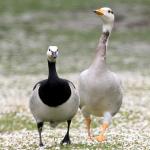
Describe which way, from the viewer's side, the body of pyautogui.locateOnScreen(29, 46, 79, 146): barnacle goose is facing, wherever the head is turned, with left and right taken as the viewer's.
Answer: facing the viewer

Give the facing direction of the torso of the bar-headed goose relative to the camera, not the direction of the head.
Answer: toward the camera

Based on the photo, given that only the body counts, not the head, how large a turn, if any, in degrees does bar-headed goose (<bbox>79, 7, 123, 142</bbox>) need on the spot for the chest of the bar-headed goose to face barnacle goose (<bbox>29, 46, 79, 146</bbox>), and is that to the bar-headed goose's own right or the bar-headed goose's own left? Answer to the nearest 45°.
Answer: approximately 45° to the bar-headed goose's own right

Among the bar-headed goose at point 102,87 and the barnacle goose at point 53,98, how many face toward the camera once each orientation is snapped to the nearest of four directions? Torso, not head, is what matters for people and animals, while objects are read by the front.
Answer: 2

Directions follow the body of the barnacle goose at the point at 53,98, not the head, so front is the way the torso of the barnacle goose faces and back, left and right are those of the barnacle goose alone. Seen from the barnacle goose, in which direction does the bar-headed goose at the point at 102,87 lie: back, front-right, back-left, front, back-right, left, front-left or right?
back-left

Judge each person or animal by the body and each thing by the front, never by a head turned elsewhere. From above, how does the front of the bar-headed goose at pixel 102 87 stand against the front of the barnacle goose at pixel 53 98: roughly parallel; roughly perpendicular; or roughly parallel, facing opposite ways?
roughly parallel
